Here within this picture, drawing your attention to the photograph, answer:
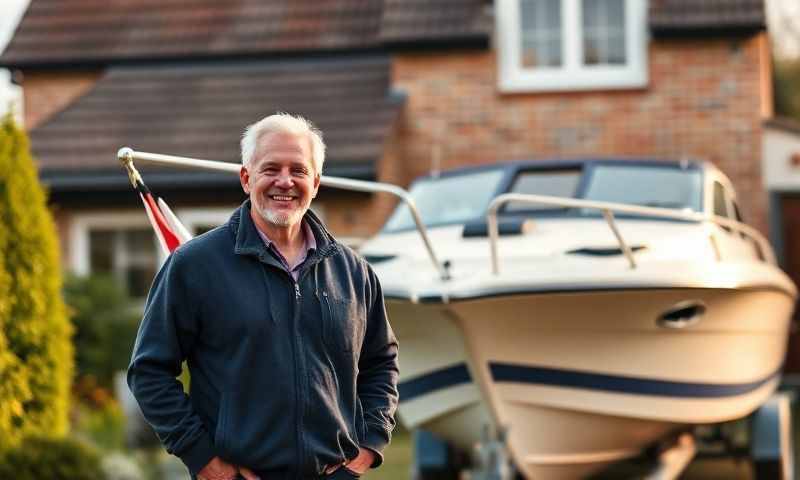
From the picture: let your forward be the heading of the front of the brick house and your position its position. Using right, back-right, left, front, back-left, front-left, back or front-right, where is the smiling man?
front

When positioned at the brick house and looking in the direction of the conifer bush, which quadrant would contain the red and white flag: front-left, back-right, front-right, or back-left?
front-left

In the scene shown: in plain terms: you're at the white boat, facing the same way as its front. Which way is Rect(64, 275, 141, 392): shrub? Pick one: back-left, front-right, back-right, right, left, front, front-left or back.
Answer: right

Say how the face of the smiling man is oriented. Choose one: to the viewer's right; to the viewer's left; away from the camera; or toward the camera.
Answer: toward the camera

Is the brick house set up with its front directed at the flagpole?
yes

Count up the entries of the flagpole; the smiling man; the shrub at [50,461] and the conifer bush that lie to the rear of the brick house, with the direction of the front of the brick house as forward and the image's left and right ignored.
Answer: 0

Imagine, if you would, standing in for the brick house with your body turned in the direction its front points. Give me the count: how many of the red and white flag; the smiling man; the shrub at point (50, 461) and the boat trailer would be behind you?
0

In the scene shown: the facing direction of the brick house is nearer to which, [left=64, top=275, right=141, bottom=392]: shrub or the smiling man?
the smiling man

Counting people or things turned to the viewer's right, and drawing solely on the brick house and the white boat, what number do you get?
0

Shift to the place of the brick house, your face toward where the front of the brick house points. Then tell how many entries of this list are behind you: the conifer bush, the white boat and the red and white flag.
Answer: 0

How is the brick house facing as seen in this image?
toward the camera

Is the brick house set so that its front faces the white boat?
yes
